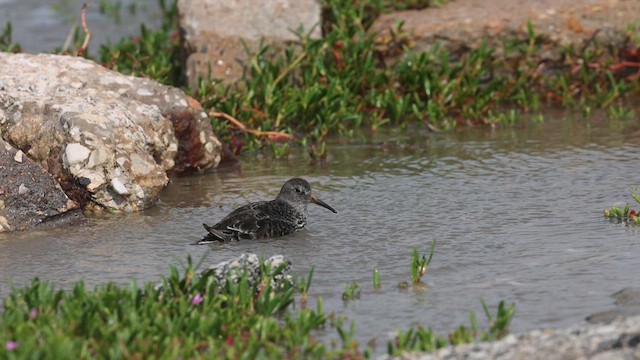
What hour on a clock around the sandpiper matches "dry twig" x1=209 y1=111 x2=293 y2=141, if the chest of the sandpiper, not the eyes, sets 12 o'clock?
The dry twig is roughly at 9 o'clock from the sandpiper.

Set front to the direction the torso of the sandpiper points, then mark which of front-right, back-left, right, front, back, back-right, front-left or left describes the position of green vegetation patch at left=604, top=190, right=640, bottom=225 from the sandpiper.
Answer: front

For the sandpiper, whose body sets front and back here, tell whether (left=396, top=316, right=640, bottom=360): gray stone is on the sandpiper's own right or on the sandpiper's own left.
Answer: on the sandpiper's own right

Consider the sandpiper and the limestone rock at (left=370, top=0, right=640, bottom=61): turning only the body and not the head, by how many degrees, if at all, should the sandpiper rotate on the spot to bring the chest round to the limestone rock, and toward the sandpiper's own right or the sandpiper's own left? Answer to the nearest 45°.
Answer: approximately 45° to the sandpiper's own left

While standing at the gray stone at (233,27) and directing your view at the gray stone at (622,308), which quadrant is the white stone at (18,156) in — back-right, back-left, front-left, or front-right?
front-right

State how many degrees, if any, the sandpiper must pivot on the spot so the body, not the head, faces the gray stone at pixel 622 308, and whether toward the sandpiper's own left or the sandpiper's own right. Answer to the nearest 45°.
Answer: approximately 45° to the sandpiper's own right

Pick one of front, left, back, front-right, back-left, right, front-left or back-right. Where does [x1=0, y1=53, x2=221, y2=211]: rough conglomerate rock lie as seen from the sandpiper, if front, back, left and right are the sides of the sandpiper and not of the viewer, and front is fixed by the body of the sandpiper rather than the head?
back-left

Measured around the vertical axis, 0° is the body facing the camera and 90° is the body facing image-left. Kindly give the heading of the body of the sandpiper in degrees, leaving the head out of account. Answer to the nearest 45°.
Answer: approximately 270°

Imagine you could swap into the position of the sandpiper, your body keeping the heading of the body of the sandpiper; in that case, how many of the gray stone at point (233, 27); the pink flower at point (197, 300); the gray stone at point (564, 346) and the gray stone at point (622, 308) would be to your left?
1

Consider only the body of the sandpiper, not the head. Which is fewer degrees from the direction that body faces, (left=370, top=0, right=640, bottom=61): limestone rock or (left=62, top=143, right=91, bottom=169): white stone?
the limestone rock

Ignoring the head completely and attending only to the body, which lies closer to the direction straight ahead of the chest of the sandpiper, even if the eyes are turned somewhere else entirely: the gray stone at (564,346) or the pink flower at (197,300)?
the gray stone

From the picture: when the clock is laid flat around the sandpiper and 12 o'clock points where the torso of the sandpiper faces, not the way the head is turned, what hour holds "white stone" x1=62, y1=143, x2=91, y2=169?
The white stone is roughly at 7 o'clock from the sandpiper.
